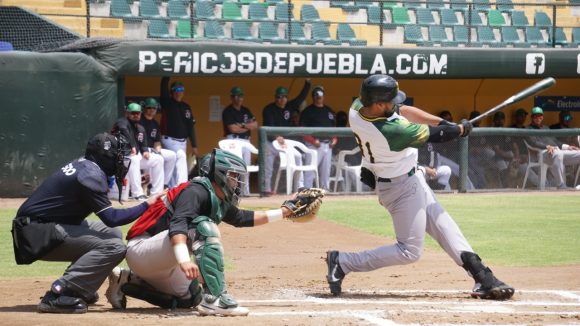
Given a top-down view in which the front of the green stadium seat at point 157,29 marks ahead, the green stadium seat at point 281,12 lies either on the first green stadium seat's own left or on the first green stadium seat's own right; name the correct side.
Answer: on the first green stadium seat's own left

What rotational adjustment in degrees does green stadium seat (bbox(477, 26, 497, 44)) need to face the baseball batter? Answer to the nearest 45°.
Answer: approximately 45° to its right

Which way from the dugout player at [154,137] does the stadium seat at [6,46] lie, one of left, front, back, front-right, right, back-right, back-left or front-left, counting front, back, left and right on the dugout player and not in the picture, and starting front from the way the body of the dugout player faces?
back-right

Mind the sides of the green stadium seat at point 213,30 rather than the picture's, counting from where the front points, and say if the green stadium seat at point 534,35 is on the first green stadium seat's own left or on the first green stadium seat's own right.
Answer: on the first green stadium seat's own left

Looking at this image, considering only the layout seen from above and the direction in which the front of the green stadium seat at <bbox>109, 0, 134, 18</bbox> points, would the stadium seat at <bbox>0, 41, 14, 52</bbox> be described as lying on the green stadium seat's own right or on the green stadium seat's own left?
on the green stadium seat's own right

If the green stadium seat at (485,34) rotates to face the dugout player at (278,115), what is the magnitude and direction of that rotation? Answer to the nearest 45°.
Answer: approximately 90° to its right

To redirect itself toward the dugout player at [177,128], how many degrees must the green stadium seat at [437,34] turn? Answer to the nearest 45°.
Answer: approximately 90° to its right

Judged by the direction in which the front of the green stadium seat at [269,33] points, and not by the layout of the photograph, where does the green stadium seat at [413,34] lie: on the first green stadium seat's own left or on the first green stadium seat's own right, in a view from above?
on the first green stadium seat's own left
